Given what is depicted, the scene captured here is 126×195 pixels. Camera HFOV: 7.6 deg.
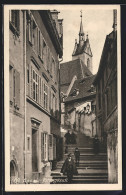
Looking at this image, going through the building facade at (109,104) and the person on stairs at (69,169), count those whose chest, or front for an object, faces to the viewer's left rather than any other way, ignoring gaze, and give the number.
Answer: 1

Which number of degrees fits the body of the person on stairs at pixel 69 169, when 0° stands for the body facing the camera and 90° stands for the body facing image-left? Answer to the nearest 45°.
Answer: approximately 0°

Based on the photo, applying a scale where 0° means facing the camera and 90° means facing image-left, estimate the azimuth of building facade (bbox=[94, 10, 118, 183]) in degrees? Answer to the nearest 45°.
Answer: approximately 90°
